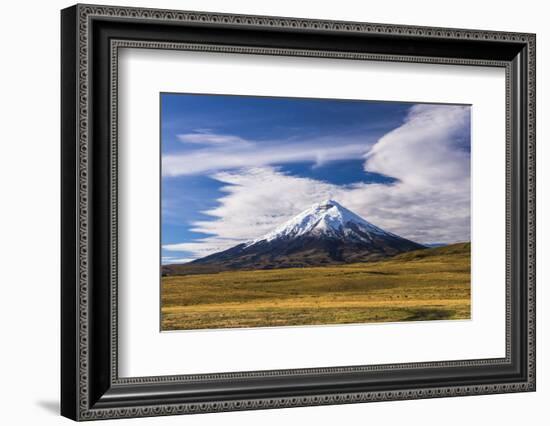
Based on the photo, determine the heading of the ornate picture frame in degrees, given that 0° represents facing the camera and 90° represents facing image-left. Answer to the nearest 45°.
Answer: approximately 315°
